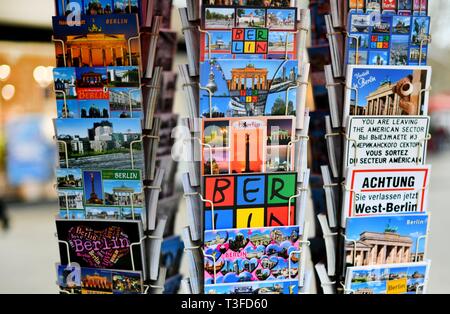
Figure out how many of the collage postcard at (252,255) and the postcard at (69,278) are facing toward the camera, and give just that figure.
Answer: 2

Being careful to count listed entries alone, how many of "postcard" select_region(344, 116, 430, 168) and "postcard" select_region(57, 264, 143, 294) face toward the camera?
2

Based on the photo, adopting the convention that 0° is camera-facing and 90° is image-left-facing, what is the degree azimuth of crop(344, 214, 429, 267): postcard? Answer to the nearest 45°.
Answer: approximately 0°

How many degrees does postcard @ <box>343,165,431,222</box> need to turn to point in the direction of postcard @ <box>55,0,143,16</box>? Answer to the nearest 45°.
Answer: approximately 90° to its right
